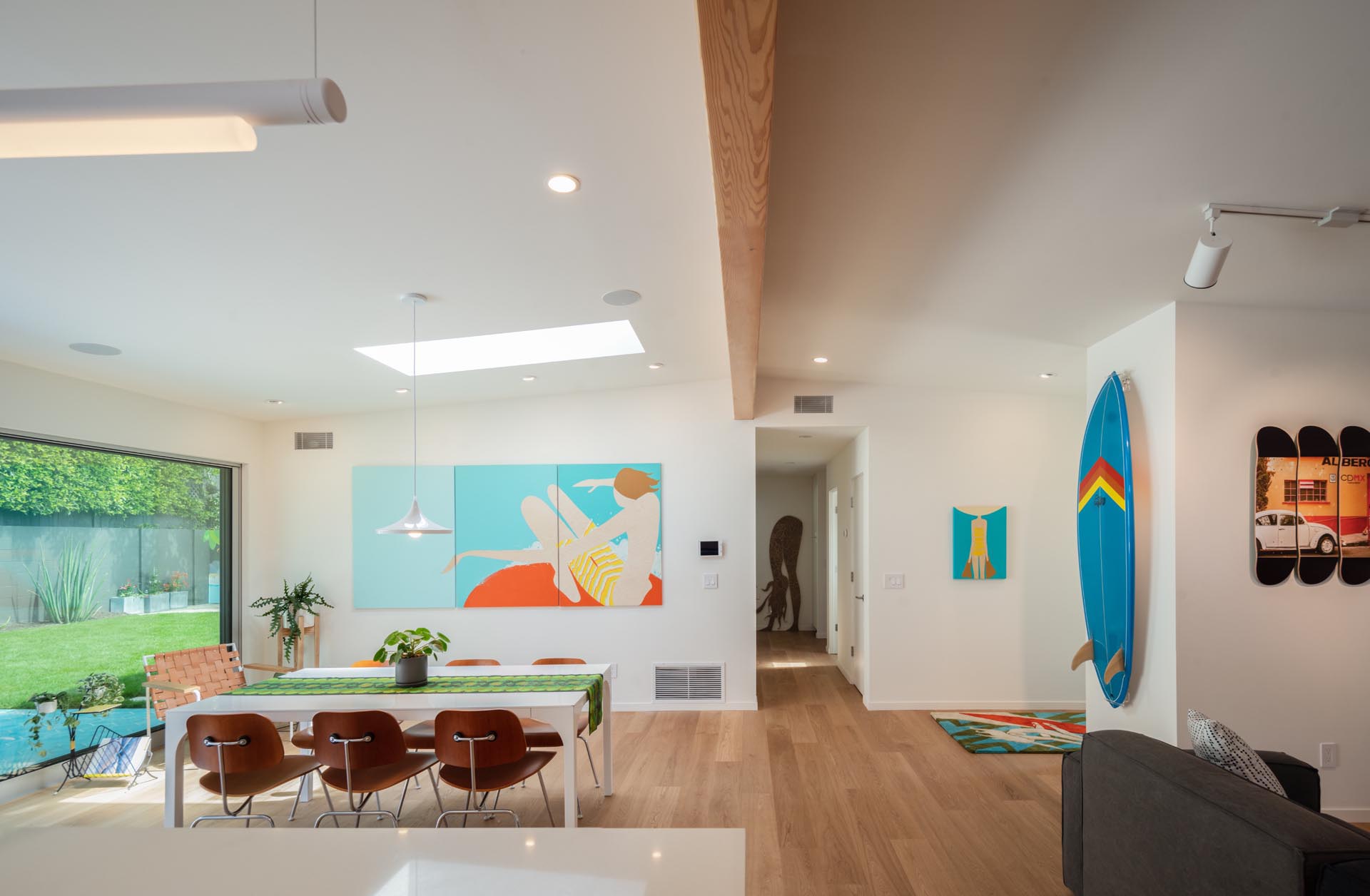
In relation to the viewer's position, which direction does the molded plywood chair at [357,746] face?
facing away from the viewer and to the right of the viewer

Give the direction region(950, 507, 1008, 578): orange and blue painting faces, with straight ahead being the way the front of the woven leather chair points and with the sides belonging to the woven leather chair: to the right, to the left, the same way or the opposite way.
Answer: to the right

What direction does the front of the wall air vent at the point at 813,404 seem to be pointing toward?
toward the camera

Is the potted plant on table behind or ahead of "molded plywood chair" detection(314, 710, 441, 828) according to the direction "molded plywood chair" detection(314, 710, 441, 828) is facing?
ahead

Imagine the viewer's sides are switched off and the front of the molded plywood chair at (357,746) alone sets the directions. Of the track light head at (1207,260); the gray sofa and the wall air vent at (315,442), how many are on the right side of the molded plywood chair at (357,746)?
2

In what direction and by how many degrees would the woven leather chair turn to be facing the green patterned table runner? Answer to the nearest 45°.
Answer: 0° — it already faces it

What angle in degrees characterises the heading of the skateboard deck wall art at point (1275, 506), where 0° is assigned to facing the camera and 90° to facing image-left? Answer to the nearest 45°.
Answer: approximately 0°

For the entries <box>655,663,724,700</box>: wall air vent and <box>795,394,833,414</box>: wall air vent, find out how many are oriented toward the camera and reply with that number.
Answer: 2

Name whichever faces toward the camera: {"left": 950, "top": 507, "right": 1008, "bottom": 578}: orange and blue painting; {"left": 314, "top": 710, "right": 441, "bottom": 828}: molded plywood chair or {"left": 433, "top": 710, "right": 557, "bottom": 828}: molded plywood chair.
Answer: the orange and blue painting

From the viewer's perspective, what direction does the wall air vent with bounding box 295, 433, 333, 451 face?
toward the camera

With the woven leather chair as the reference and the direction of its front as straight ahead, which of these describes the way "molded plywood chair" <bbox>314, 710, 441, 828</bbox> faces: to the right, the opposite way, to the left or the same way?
to the left
